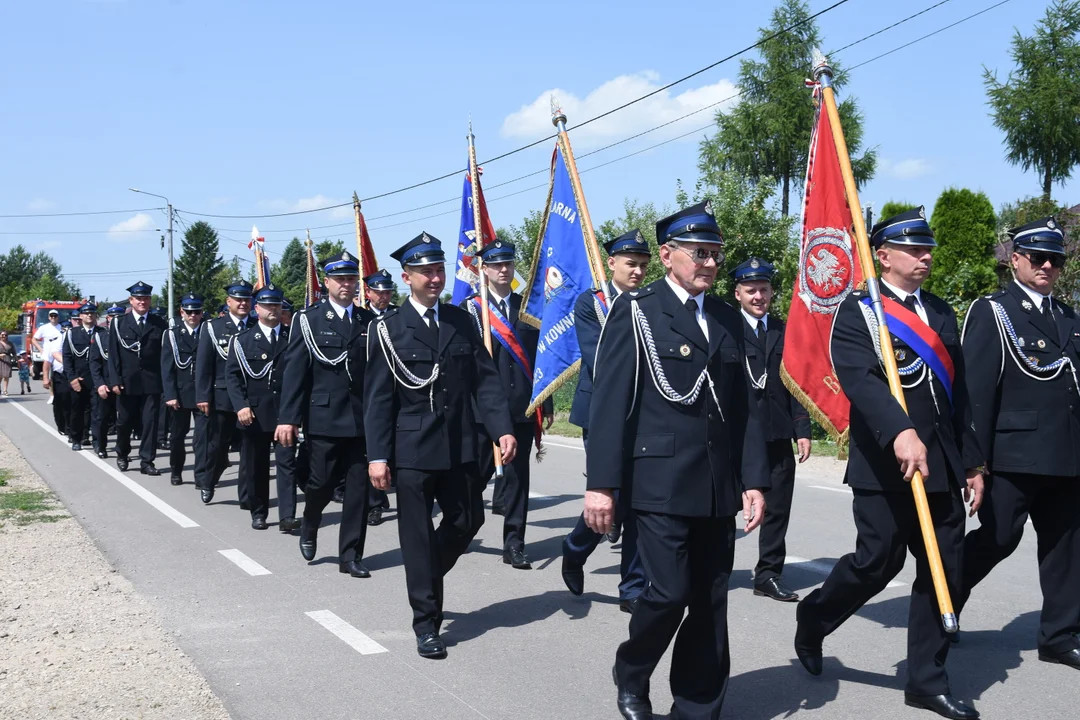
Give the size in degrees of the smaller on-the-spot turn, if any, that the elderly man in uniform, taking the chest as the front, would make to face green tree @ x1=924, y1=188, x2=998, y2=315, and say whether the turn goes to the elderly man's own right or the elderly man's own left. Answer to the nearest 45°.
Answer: approximately 135° to the elderly man's own left

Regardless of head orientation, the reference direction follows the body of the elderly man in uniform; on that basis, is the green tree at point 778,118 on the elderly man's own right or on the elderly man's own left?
on the elderly man's own left

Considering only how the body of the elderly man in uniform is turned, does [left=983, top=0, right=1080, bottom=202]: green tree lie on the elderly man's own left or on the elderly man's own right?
on the elderly man's own left

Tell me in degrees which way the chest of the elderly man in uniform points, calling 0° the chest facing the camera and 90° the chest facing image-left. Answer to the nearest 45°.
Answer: approximately 315°
